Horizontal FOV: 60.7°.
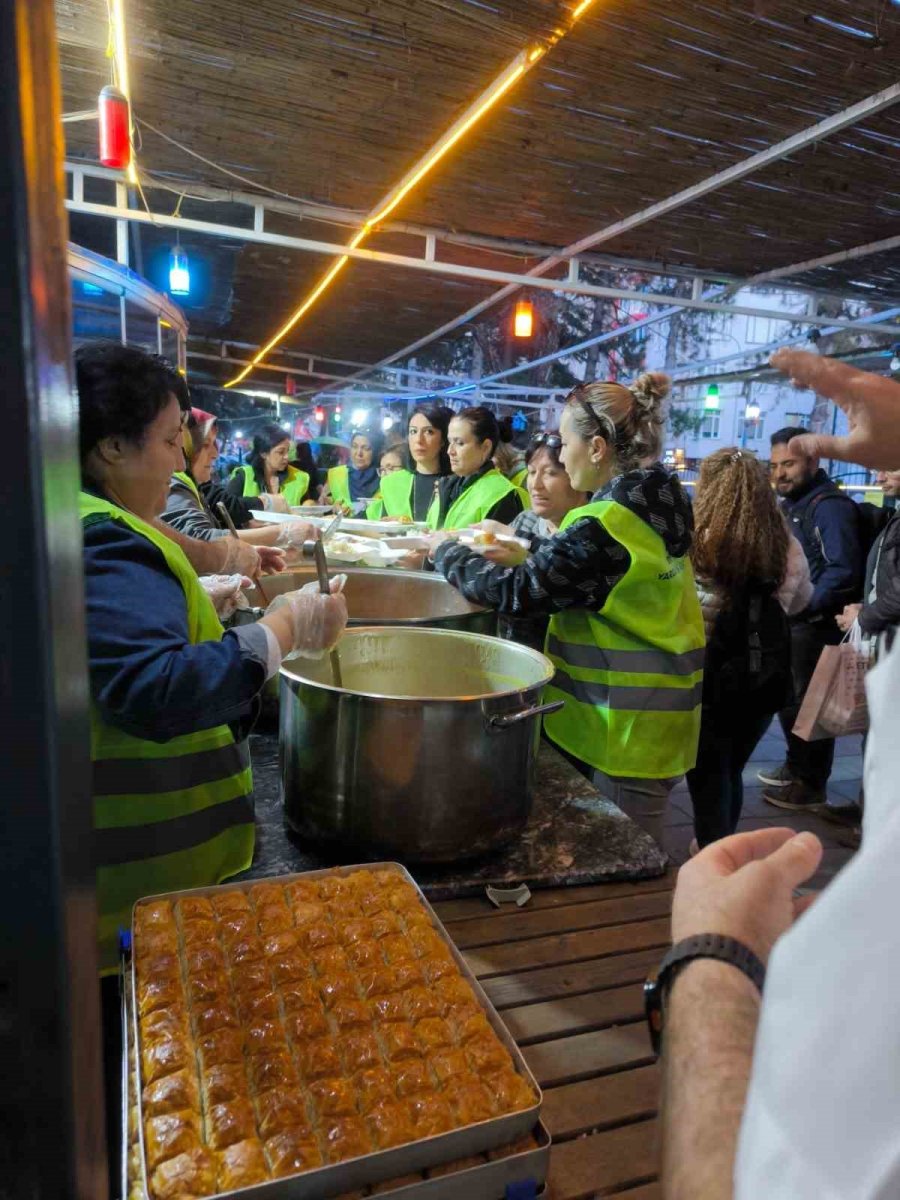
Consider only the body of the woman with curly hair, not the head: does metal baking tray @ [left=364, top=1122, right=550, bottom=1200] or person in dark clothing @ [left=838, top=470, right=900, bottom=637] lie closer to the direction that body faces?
the person in dark clothing

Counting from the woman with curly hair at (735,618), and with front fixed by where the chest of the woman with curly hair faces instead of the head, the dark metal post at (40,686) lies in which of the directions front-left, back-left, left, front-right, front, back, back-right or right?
back

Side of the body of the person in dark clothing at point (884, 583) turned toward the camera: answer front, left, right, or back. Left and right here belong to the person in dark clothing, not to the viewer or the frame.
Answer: left

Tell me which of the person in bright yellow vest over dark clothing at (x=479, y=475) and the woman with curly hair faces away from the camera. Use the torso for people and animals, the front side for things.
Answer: the woman with curly hair

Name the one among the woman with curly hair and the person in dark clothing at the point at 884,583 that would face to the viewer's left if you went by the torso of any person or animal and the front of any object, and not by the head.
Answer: the person in dark clothing

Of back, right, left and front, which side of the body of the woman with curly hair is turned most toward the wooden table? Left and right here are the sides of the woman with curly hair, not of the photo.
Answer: back

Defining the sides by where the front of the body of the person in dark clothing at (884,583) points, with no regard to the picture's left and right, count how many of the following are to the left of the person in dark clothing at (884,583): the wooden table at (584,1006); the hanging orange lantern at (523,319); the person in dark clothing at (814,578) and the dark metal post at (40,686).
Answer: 2

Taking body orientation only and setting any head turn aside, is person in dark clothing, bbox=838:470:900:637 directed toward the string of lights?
yes

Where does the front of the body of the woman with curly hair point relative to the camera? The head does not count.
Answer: away from the camera

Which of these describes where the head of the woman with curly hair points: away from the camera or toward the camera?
away from the camera

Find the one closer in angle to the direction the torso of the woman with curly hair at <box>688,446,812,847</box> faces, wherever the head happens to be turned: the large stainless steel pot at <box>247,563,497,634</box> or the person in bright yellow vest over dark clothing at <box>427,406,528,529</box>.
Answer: the person in bright yellow vest over dark clothing

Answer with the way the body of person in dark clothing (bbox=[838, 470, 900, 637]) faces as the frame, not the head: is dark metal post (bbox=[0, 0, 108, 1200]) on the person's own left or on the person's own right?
on the person's own left
